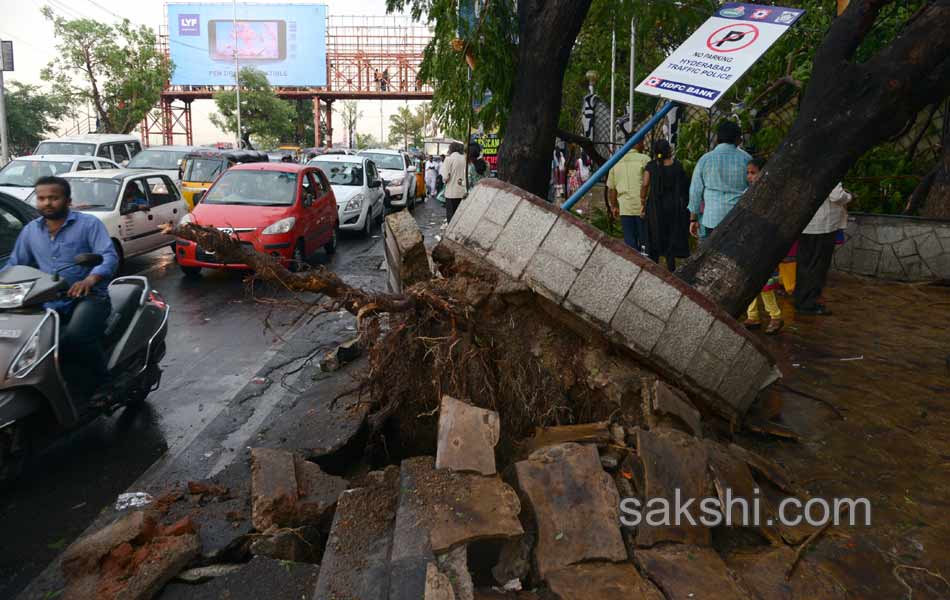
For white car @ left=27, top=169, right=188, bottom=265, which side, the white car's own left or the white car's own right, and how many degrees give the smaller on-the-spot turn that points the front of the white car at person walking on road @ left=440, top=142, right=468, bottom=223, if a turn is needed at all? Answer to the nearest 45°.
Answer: approximately 135° to the white car's own left

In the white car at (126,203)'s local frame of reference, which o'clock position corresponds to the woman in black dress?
The woman in black dress is roughly at 9 o'clock from the white car.

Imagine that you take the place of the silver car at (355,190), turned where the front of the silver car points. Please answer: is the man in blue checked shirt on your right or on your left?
on your left

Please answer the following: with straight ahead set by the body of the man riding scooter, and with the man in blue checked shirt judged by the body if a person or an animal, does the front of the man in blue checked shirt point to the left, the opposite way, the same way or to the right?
the opposite way

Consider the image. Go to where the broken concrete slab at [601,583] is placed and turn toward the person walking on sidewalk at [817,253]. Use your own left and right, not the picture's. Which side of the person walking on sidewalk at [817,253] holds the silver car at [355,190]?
left

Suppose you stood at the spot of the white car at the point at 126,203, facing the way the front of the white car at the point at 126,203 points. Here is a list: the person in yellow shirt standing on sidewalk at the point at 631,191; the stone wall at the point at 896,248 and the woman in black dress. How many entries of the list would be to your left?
3

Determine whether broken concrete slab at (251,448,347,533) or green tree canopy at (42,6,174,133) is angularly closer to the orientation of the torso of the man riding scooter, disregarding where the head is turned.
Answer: the broken concrete slab

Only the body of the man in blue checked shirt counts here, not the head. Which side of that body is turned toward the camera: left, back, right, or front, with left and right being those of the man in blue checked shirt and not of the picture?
back

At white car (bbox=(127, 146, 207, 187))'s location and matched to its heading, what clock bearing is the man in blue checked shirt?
The man in blue checked shirt is roughly at 10 o'clock from the white car.

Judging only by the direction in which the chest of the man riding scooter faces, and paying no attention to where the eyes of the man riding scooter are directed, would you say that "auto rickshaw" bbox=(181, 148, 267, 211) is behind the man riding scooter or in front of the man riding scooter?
behind

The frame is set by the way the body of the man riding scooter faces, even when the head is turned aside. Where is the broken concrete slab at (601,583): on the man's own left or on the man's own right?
on the man's own left

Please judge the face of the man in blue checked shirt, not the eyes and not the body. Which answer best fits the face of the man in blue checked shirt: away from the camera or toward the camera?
away from the camera

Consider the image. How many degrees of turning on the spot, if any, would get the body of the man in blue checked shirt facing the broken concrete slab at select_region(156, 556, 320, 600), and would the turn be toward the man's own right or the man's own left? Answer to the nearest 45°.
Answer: approximately 180°
